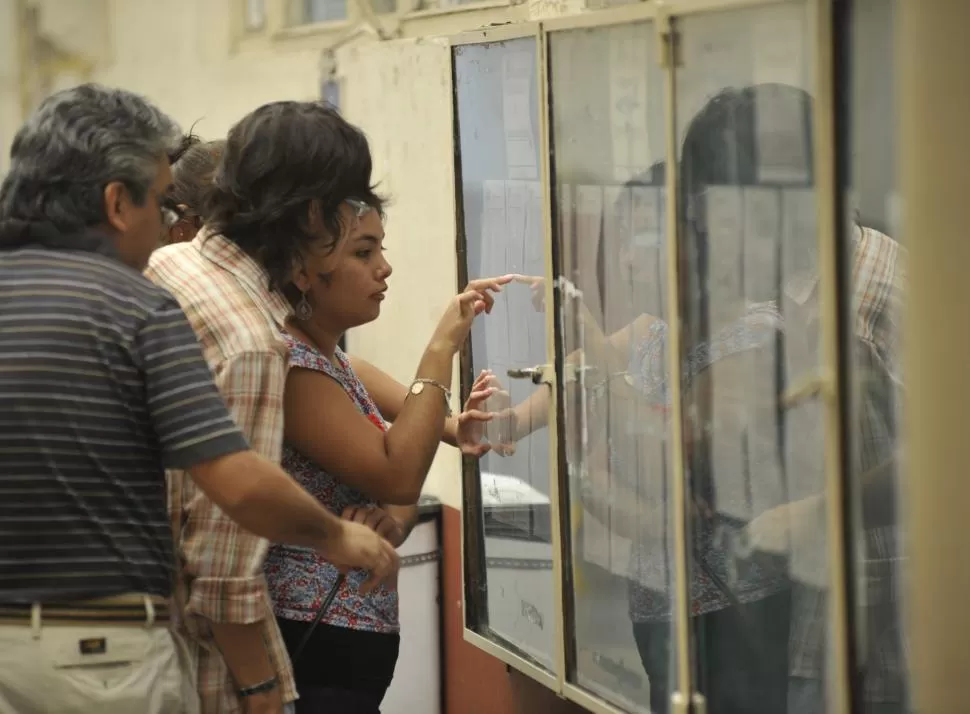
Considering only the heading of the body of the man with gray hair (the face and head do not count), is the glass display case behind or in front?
in front

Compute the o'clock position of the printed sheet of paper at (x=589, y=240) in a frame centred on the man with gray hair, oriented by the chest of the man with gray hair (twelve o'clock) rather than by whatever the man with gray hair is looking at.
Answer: The printed sheet of paper is roughly at 12 o'clock from the man with gray hair.

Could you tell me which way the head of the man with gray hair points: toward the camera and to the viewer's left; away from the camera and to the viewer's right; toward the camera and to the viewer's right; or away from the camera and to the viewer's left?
away from the camera and to the viewer's right

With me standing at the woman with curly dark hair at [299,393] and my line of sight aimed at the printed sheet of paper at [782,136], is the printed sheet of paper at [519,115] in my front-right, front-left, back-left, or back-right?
front-left

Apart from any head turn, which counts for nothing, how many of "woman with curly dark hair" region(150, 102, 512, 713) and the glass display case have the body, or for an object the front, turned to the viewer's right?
1

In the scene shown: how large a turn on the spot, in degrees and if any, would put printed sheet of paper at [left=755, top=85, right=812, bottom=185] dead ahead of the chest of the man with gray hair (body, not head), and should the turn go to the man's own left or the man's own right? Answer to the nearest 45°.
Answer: approximately 45° to the man's own right

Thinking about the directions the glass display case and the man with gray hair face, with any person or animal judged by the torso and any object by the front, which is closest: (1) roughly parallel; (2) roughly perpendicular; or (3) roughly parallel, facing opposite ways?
roughly parallel, facing opposite ways

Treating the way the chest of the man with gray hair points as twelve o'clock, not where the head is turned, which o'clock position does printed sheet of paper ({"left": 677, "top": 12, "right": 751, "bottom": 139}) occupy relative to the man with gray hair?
The printed sheet of paper is roughly at 1 o'clock from the man with gray hair.

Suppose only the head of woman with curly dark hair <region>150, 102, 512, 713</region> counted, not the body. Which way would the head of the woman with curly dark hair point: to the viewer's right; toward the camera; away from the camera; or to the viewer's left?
to the viewer's right

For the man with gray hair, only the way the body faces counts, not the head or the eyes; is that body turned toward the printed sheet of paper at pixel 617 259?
yes

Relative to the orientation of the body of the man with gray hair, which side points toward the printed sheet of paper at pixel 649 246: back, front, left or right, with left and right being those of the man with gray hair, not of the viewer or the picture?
front

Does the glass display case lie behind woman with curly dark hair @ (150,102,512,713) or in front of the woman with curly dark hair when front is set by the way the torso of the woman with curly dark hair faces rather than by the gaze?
in front

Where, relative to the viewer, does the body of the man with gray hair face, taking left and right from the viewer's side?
facing away from the viewer and to the right of the viewer

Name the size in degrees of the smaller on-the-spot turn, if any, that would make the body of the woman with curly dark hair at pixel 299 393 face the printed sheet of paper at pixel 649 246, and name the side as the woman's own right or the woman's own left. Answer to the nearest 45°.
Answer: approximately 45° to the woman's own left

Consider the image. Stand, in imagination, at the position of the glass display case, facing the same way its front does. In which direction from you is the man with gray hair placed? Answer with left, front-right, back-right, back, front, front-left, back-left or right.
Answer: front

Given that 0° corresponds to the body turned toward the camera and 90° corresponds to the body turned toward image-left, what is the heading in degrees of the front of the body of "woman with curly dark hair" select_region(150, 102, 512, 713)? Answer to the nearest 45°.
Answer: approximately 270°

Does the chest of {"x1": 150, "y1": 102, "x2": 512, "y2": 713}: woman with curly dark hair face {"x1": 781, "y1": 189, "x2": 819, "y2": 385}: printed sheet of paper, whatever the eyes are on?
yes
